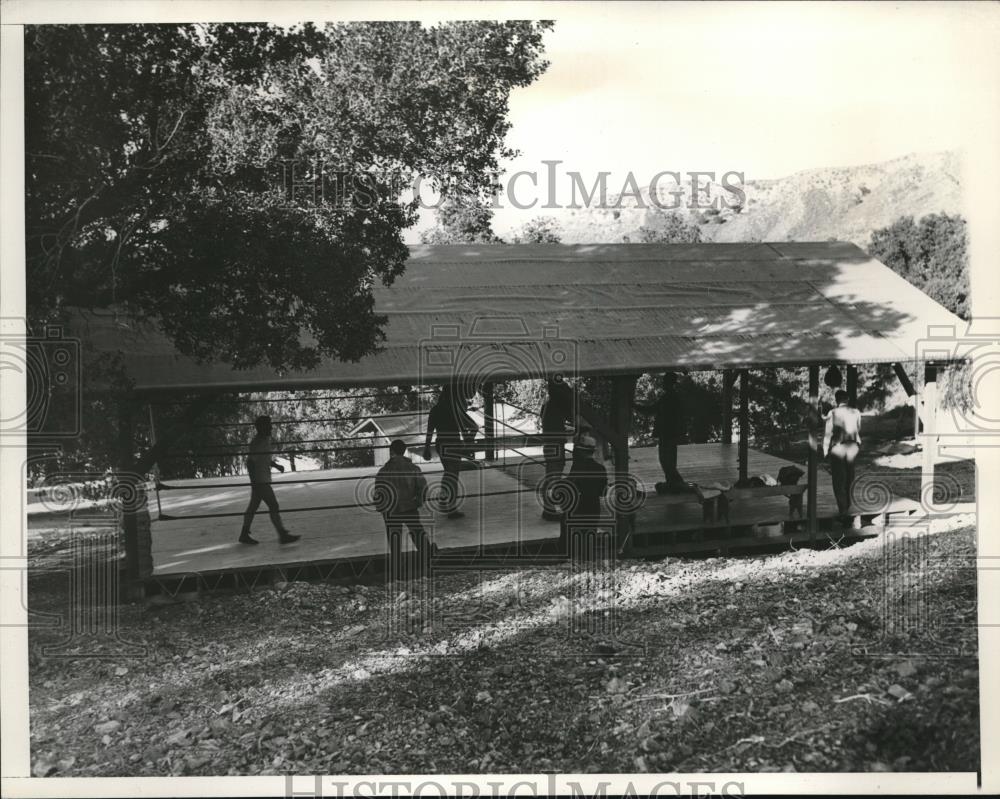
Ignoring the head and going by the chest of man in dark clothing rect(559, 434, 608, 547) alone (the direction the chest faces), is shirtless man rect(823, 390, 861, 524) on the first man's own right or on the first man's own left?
on the first man's own right

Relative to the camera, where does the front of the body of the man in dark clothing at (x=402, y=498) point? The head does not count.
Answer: away from the camera

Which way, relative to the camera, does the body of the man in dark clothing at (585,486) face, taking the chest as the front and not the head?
away from the camera

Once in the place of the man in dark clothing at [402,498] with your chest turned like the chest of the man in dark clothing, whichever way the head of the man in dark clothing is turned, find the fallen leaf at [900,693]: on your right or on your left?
on your right

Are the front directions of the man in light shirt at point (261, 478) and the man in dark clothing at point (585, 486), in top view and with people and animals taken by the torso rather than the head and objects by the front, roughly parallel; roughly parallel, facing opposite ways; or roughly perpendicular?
roughly perpendicular

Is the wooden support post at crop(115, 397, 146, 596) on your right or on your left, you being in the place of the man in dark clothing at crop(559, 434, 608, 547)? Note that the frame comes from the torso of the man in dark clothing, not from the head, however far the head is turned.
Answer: on your left
